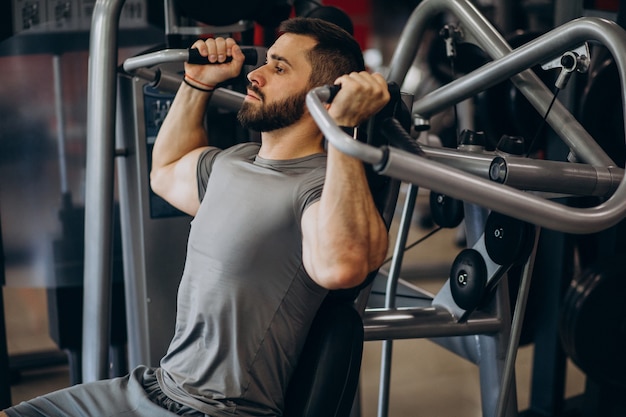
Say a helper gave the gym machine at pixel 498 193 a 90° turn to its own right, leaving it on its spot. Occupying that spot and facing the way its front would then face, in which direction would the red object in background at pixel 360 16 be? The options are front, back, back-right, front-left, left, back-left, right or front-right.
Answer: front

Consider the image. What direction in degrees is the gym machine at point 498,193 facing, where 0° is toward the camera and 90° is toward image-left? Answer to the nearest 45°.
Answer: approximately 90°
